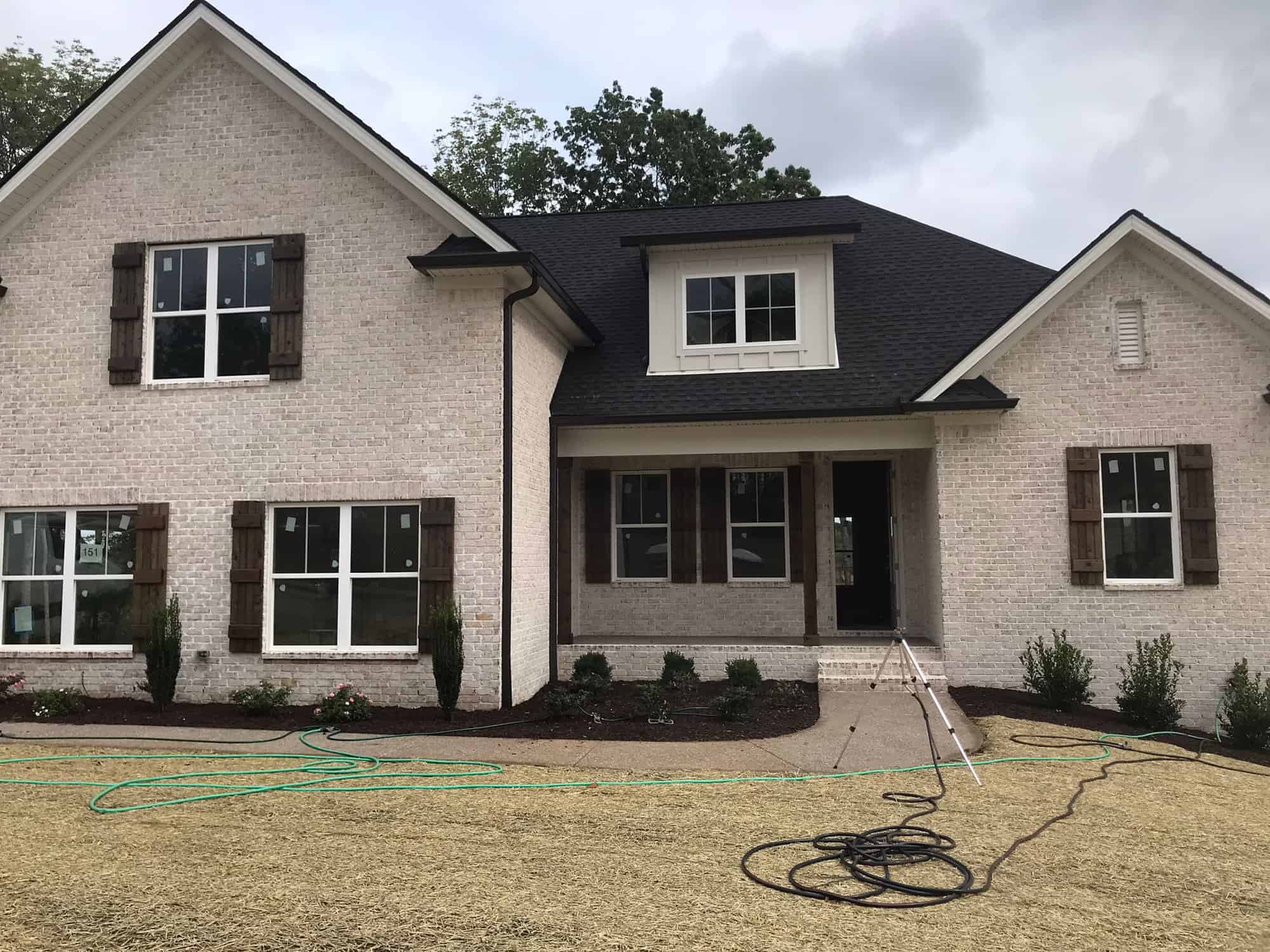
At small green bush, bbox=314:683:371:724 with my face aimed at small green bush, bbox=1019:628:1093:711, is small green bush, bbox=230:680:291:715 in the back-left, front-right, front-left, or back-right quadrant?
back-left

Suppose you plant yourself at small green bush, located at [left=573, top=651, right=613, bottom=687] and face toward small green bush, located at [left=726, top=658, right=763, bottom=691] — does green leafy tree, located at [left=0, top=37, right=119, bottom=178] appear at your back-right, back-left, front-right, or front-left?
back-left

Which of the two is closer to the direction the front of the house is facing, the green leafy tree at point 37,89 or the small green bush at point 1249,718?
the small green bush

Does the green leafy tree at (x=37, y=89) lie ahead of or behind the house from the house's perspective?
behind

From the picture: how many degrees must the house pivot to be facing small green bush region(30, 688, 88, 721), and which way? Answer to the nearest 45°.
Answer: approximately 90° to its right

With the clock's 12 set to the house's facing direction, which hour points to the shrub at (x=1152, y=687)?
The shrub is roughly at 9 o'clock from the house.

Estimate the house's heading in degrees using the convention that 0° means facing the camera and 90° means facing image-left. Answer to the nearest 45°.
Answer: approximately 0°
